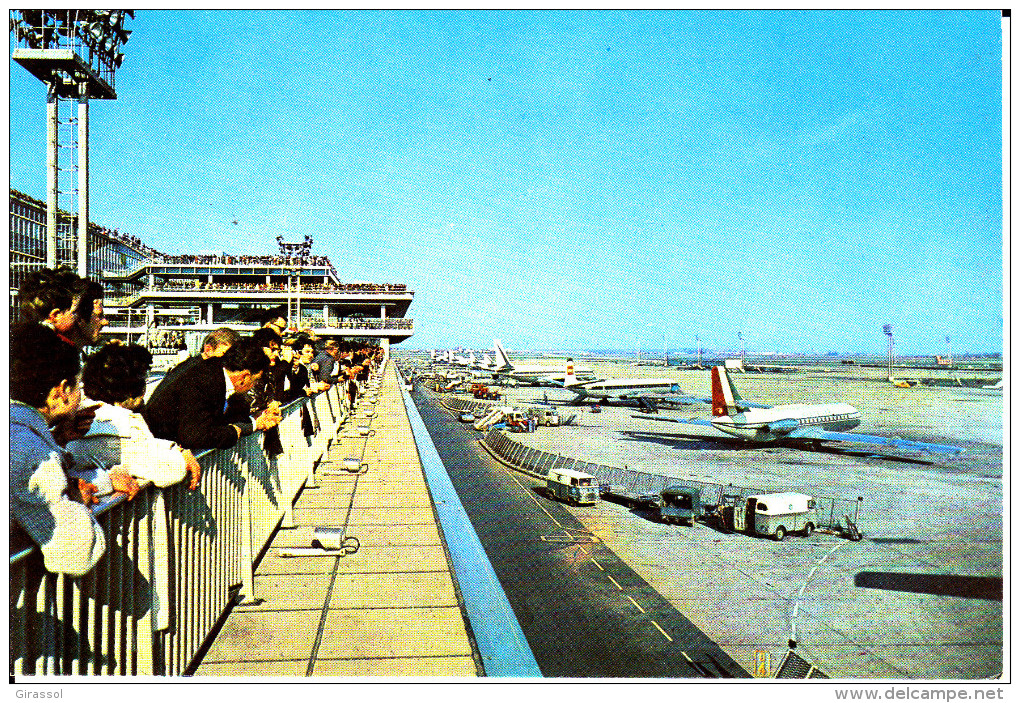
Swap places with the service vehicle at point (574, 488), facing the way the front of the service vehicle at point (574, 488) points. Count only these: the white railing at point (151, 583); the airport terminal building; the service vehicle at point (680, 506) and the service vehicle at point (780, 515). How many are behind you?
1

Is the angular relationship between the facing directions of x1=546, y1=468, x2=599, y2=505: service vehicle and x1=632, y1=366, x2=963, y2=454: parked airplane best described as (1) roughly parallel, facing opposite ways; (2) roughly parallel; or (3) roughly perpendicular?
roughly perpendicular

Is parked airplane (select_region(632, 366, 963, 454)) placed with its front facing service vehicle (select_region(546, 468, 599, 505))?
no

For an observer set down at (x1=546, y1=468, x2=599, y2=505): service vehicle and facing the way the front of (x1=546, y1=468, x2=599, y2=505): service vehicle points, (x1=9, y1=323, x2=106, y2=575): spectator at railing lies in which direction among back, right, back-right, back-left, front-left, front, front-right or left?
front-right

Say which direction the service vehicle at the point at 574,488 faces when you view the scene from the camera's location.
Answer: facing the viewer and to the right of the viewer

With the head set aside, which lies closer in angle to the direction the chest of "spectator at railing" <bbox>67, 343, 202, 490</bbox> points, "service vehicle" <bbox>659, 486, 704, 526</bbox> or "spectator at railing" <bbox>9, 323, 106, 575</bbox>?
the service vehicle

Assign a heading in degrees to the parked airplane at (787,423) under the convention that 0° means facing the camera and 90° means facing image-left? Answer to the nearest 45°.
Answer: approximately 225°

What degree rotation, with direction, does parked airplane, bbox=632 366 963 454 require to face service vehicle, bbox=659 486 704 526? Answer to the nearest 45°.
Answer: approximately 135° to its right

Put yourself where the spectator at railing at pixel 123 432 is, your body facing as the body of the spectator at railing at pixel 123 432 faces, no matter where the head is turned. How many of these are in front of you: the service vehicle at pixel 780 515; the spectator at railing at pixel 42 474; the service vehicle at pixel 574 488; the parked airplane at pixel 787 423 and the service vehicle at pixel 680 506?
4

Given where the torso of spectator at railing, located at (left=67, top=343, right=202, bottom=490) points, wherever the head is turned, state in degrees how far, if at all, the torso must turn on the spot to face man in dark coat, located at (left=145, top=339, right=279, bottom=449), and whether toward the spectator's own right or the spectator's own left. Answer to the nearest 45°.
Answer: approximately 90° to the spectator's own left

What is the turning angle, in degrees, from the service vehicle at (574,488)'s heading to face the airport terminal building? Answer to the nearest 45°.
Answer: approximately 180°

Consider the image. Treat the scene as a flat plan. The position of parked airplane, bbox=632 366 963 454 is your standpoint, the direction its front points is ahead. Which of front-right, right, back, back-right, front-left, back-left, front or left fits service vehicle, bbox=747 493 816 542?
back-right

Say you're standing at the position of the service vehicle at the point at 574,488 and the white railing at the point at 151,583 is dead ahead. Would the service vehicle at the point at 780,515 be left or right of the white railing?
left

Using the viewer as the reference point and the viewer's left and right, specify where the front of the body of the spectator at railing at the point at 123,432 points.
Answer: facing away from the viewer and to the right of the viewer

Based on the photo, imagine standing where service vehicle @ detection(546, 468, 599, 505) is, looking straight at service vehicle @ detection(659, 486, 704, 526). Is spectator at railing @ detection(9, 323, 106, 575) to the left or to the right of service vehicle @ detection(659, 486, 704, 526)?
right
